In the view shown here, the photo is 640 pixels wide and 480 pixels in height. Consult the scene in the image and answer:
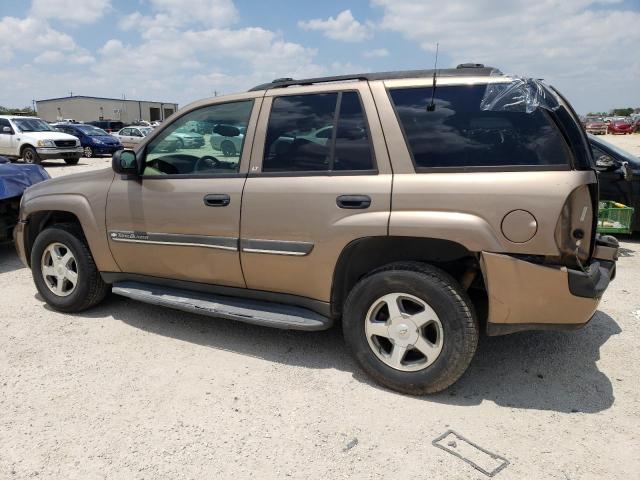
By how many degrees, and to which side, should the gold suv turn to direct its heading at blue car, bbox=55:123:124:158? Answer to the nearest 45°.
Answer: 0° — it already faces it

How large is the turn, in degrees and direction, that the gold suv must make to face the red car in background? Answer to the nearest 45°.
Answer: approximately 90° to its right

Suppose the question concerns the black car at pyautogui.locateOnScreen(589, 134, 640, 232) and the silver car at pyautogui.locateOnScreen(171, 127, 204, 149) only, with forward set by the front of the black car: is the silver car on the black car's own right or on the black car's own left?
on the black car's own right

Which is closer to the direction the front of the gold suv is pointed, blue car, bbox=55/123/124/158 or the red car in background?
the blue car

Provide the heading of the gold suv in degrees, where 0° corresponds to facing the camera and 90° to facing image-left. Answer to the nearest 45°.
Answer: approximately 135°

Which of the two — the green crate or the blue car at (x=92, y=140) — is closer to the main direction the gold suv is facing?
the blue car

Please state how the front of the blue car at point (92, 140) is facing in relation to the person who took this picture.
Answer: facing the viewer and to the right of the viewer
